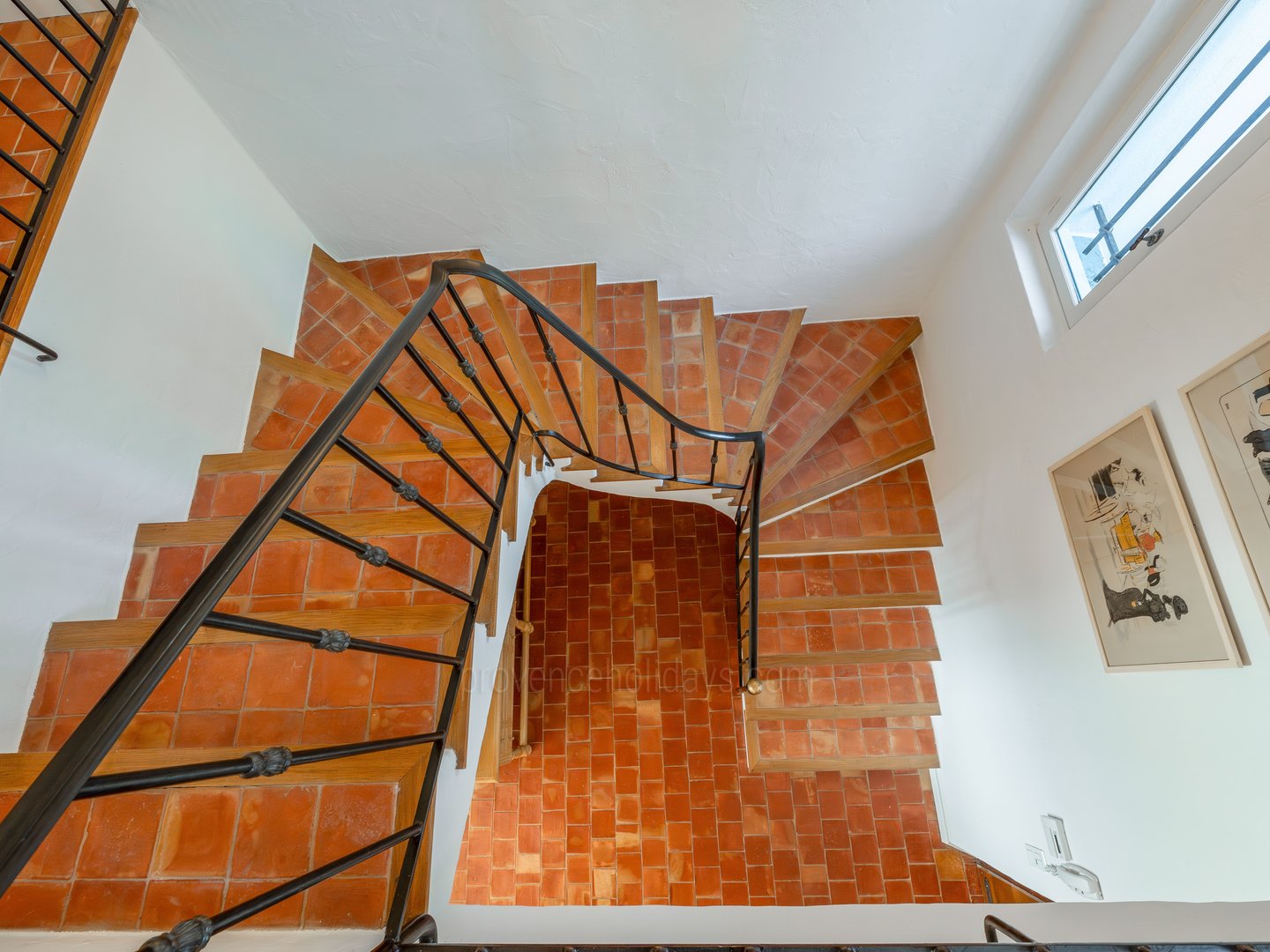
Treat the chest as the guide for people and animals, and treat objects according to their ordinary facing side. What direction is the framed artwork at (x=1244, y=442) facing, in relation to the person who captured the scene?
facing the viewer and to the left of the viewer

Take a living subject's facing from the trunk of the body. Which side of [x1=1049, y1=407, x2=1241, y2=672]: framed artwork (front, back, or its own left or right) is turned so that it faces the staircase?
front

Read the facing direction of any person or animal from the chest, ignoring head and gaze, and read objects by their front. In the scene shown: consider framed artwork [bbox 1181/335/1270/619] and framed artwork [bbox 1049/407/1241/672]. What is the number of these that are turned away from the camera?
0
